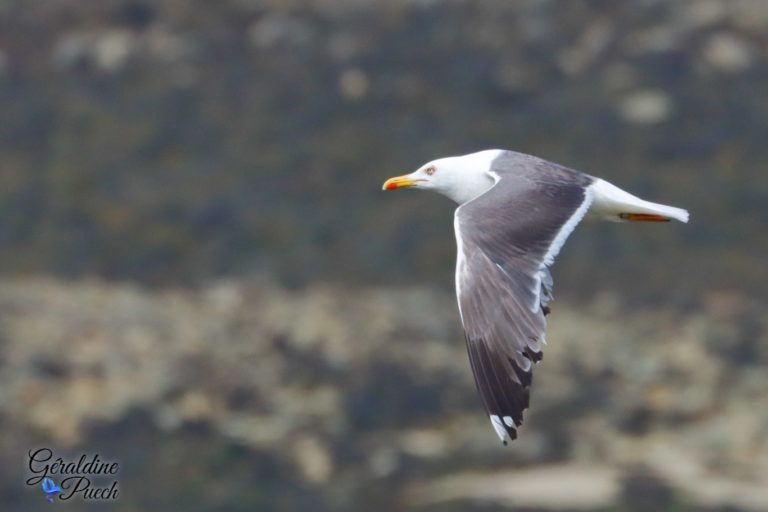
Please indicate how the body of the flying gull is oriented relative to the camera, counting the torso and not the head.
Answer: to the viewer's left
